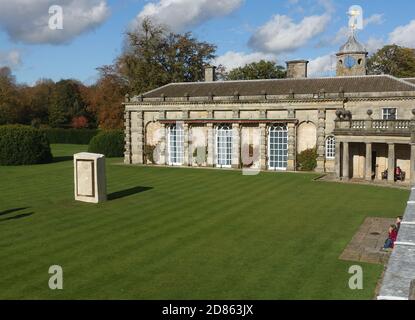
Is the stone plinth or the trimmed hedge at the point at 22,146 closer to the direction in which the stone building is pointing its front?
the stone plinth

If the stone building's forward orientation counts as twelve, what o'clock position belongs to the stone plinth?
The stone plinth is roughly at 1 o'clock from the stone building.

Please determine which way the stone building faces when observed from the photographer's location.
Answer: facing the viewer

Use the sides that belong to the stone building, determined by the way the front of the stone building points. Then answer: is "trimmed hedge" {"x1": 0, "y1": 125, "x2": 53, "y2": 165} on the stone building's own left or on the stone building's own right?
on the stone building's own right

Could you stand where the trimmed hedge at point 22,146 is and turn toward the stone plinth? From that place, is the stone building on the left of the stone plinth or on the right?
left

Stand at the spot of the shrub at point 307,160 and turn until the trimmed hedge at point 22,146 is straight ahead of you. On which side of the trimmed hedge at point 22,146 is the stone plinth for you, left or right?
left
